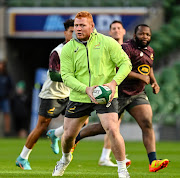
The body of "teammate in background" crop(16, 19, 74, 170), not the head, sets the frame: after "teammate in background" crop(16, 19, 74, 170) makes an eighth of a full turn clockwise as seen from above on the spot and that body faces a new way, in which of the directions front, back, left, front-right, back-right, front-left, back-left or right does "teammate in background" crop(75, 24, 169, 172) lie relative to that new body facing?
left
